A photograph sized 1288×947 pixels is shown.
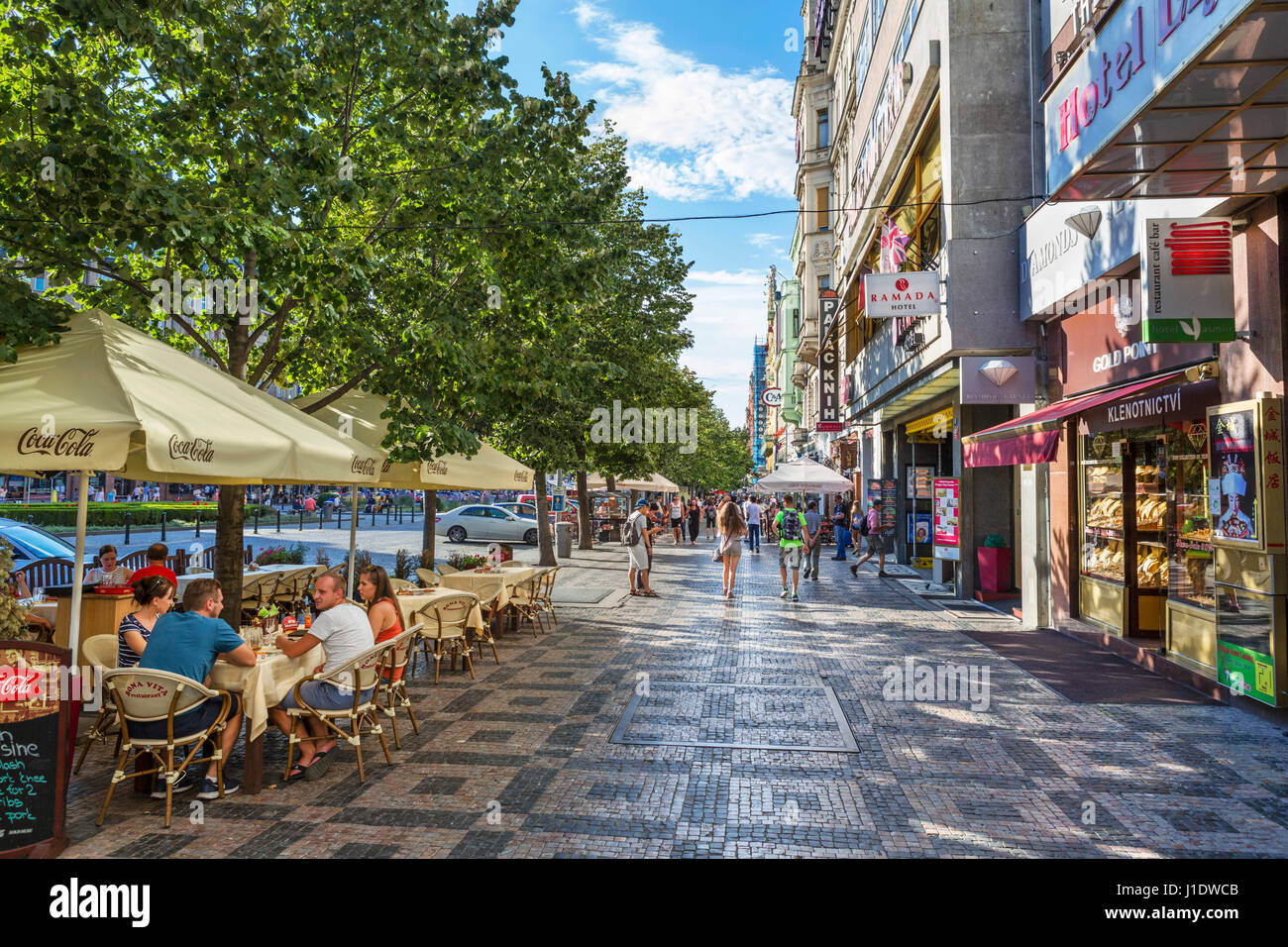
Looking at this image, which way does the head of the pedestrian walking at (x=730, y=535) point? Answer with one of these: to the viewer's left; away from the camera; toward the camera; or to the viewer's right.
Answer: away from the camera

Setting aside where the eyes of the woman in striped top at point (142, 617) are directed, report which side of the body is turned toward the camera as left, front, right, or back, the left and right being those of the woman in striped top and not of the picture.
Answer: right

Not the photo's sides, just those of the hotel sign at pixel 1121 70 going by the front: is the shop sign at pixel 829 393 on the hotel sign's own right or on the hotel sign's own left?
on the hotel sign's own right

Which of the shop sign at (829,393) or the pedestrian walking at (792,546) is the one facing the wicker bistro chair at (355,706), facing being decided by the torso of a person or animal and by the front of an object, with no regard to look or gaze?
the shop sign

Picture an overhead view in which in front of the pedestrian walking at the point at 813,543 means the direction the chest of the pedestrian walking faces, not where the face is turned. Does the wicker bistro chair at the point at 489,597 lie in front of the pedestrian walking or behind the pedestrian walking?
behind

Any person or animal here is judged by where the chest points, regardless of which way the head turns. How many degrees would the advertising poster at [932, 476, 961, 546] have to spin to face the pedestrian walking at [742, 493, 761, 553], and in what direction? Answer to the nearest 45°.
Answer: approximately 135° to its right

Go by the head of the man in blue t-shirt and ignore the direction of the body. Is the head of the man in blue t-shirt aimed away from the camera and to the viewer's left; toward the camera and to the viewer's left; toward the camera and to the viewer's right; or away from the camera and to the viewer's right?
away from the camera and to the viewer's right

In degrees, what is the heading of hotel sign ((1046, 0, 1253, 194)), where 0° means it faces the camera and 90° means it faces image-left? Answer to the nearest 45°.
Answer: approximately 45°

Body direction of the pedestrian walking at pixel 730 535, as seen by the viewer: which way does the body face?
away from the camera

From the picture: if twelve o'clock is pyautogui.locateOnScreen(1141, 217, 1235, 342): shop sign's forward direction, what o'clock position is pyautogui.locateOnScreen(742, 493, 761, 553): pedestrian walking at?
The pedestrian walking is roughly at 5 o'clock from the shop sign.

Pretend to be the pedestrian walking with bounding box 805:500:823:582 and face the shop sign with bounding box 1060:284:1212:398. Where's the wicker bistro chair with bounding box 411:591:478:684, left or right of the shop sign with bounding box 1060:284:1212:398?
right

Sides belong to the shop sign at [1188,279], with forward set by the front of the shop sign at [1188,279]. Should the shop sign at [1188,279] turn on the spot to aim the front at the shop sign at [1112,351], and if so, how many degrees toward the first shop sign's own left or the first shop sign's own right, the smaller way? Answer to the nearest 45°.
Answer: approximately 180°

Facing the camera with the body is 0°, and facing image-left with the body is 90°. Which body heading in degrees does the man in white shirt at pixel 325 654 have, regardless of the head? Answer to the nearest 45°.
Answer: approximately 90°

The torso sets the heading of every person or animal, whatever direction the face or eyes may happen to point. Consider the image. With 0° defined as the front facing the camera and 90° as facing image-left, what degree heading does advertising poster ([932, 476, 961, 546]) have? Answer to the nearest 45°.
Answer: approximately 0°
